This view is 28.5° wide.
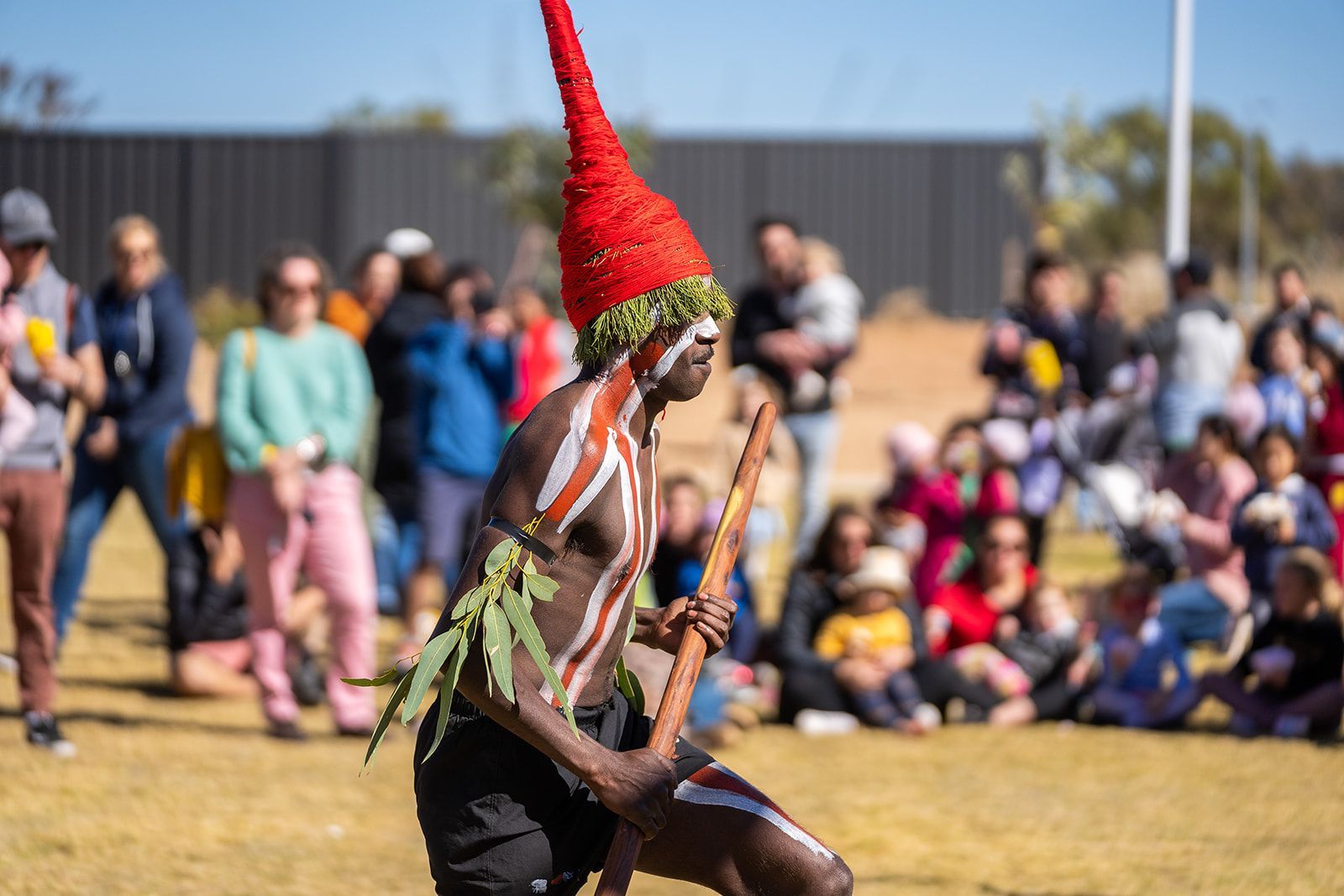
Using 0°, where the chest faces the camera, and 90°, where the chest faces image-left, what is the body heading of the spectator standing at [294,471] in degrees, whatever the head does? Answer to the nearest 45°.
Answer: approximately 0°

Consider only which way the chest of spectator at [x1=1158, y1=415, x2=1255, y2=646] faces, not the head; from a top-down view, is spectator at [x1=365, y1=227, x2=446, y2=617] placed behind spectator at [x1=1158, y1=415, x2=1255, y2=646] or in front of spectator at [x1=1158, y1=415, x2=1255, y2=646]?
in front

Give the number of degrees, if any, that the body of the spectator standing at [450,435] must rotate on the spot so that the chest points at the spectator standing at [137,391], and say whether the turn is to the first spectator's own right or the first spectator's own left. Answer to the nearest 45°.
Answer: approximately 135° to the first spectator's own right

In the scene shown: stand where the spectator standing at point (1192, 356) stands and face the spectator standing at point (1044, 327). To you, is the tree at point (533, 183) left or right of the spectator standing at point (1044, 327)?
right

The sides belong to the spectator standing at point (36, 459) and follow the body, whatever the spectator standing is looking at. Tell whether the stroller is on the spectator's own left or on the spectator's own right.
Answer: on the spectator's own left

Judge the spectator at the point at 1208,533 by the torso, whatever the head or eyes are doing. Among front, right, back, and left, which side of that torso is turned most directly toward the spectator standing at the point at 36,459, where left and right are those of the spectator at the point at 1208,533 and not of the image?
front

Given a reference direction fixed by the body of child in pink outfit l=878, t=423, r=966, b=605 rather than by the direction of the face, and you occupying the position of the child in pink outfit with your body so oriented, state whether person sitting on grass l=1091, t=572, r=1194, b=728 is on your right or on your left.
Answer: on your left
